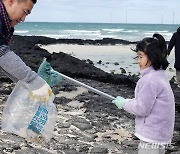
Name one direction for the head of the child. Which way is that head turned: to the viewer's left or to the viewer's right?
to the viewer's left

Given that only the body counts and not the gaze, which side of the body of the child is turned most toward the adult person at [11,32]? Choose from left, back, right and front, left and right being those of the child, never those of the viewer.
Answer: front

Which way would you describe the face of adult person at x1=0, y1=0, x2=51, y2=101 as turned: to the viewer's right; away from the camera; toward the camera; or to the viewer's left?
to the viewer's right

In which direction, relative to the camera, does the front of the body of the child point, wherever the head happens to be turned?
to the viewer's left
